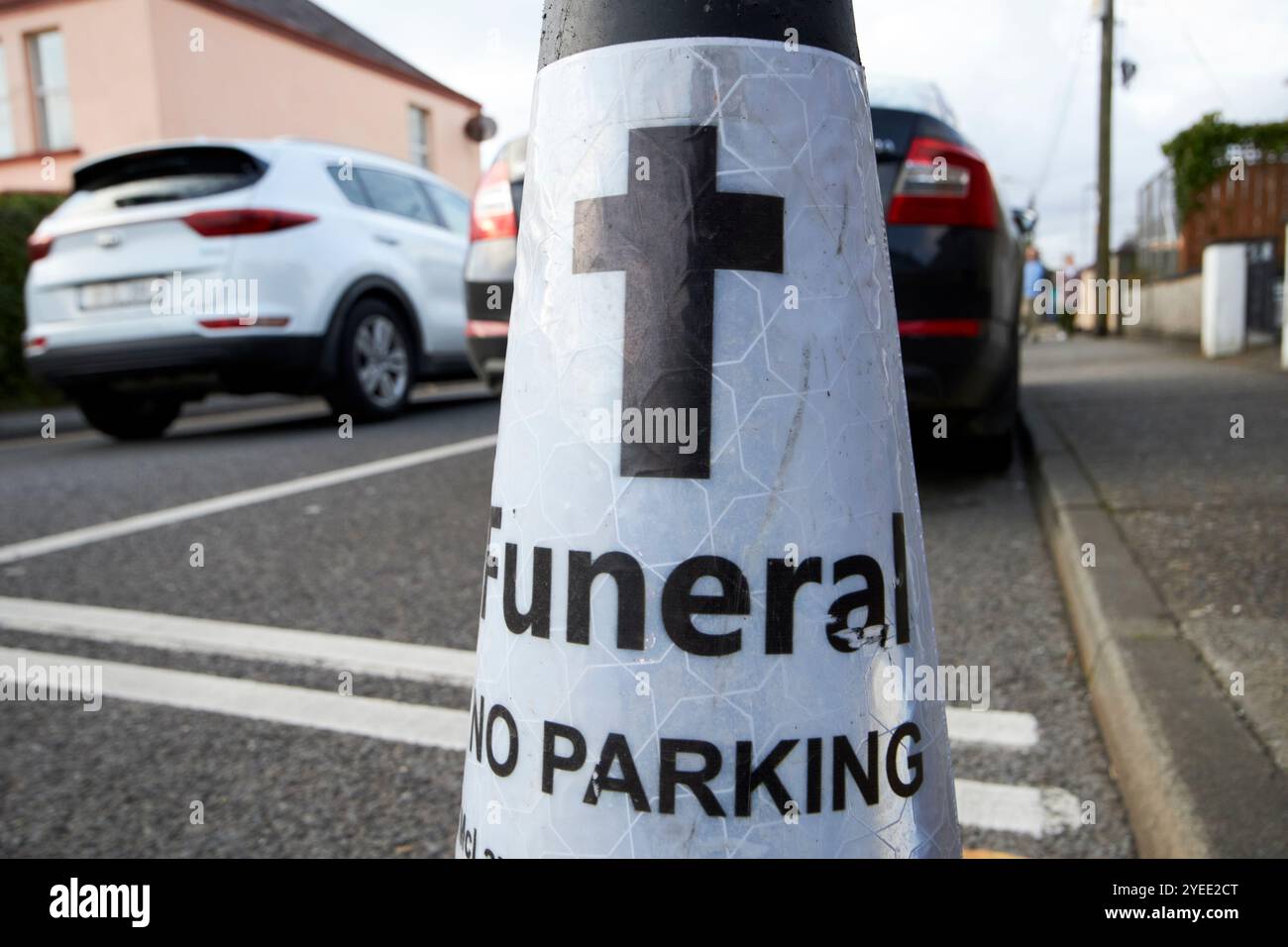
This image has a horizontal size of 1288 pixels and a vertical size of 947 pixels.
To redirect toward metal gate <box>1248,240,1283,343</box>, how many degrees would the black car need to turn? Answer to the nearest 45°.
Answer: approximately 45° to its right

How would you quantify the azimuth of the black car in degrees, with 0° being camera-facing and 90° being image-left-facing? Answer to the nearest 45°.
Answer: approximately 180°

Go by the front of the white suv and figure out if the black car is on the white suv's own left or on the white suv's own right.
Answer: on the white suv's own right

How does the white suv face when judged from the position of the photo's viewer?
facing away from the viewer and to the right of the viewer

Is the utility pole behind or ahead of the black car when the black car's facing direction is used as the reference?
ahead

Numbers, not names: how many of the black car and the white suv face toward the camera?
0

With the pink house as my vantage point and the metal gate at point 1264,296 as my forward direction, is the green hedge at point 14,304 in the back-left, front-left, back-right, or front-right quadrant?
front-right

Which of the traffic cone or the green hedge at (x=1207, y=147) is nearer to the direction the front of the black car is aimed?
the green hedge

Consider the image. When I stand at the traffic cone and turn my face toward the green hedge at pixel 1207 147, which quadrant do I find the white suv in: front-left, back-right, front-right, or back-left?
front-left

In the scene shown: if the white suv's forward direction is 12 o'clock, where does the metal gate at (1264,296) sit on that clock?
The metal gate is roughly at 1 o'clock from the white suv.

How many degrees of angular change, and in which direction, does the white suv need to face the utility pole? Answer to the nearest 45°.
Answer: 0° — it already faces it

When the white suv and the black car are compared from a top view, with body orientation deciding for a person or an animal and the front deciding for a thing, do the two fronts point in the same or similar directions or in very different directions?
same or similar directions

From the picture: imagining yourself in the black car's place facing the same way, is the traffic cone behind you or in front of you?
behind

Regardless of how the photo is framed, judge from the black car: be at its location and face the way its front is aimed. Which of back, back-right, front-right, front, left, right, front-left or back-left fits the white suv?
front-left

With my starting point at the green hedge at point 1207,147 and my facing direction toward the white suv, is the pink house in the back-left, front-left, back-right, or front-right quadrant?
front-right
